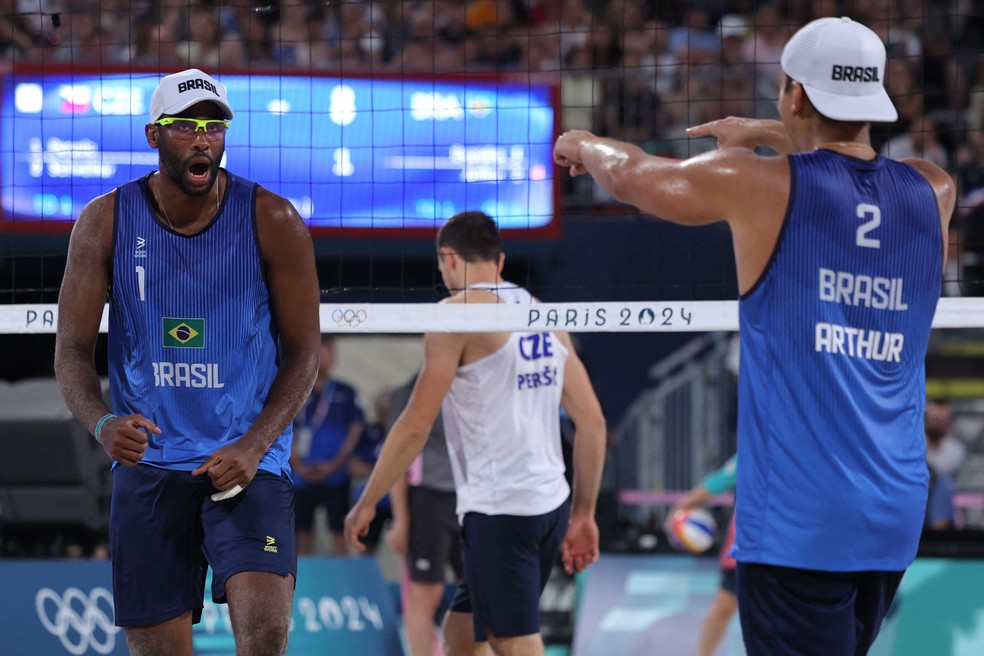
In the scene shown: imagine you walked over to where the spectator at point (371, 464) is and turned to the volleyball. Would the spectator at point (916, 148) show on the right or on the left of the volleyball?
left

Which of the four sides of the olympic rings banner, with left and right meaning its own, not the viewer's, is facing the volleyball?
left

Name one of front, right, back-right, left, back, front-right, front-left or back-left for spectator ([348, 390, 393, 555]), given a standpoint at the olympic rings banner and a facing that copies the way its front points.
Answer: back-left

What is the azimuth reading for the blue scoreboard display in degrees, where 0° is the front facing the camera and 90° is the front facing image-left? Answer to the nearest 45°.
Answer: approximately 0°

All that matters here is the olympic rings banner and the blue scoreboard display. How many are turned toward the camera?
2

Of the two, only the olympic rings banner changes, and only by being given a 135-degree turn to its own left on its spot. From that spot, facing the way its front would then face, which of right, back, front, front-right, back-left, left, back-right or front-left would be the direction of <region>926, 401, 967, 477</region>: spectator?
front-right

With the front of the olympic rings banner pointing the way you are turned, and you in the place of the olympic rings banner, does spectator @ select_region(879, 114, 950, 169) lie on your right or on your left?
on your left

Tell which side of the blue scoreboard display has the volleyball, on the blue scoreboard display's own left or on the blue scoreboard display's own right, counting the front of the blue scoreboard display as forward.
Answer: on the blue scoreboard display's own left

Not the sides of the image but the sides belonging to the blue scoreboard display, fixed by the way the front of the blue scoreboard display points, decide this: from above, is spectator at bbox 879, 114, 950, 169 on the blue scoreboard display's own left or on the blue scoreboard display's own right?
on the blue scoreboard display's own left
